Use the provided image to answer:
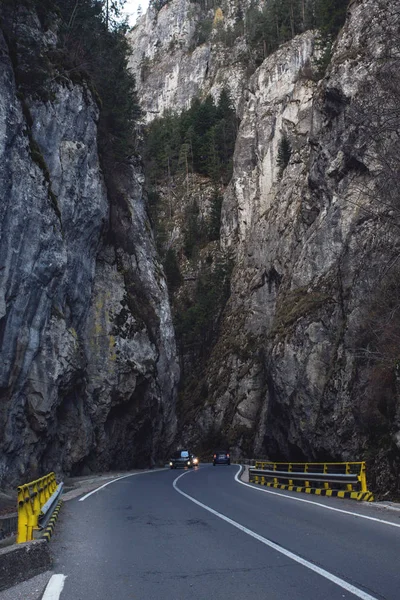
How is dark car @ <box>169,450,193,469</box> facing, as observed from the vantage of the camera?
facing the viewer

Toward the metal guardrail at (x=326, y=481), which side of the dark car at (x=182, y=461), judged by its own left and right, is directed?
front
